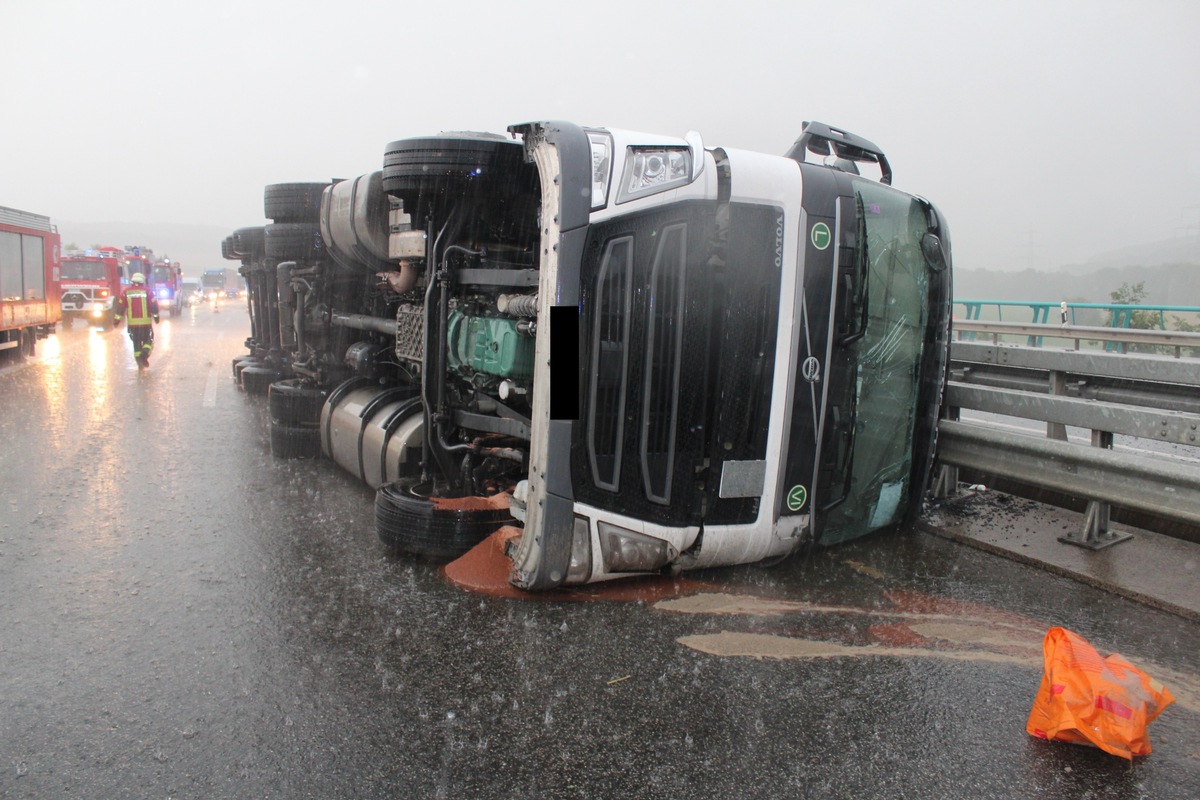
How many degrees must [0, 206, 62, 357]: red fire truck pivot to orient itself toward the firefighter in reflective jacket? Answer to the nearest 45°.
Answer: approximately 90° to its left

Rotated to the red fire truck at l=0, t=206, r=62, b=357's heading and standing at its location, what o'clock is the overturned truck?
The overturned truck is roughly at 10 o'clock from the red fire truck.

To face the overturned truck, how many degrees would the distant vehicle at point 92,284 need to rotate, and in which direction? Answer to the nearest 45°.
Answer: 0° — it already faces it

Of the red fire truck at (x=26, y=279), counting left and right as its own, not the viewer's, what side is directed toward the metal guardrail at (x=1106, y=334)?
left

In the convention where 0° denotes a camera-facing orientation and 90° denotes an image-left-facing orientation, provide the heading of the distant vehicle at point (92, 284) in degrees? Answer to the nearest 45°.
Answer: approximately 0°

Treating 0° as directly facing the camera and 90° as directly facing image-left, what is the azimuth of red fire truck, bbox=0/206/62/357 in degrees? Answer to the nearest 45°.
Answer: approximately 45°

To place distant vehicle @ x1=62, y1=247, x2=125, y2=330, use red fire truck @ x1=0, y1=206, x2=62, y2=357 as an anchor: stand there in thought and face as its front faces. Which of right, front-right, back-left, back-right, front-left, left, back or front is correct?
back-right

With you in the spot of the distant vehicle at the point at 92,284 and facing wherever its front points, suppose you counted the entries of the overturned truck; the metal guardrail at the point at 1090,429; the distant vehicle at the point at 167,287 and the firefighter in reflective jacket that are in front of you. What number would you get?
3
